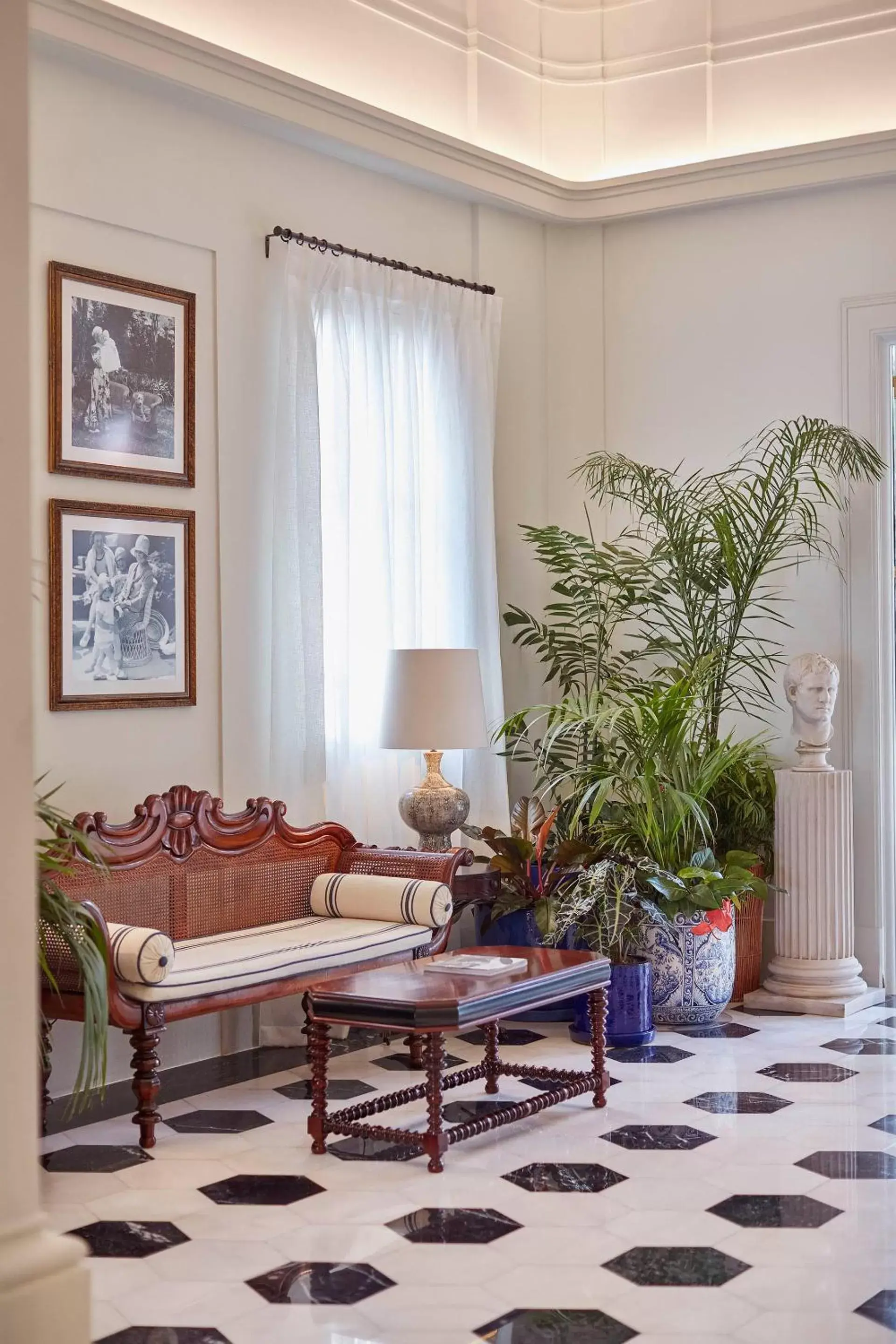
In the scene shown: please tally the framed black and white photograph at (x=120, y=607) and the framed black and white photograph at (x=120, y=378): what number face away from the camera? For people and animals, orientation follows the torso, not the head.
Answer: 0

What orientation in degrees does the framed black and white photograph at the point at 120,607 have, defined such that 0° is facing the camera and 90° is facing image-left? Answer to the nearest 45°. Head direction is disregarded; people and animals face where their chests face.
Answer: approximately 315°

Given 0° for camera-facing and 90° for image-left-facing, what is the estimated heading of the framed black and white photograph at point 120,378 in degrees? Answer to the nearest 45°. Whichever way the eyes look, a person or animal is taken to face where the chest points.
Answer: approximately 315°

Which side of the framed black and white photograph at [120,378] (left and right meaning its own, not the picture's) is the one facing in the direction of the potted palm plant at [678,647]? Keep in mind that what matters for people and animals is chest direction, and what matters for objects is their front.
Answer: left

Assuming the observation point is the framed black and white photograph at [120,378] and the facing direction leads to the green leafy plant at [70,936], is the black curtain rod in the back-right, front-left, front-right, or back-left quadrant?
back-left

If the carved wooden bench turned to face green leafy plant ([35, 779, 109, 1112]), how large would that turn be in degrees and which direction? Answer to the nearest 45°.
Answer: approximately 45° to its right

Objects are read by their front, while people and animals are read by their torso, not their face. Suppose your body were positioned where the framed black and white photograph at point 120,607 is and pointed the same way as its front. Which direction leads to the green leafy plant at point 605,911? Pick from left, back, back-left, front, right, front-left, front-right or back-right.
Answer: front-left

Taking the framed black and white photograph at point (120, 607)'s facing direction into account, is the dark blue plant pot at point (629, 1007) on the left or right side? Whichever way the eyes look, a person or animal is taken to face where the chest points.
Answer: on its left

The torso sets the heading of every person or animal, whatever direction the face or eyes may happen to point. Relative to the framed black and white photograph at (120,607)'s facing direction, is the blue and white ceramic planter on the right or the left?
on its left
